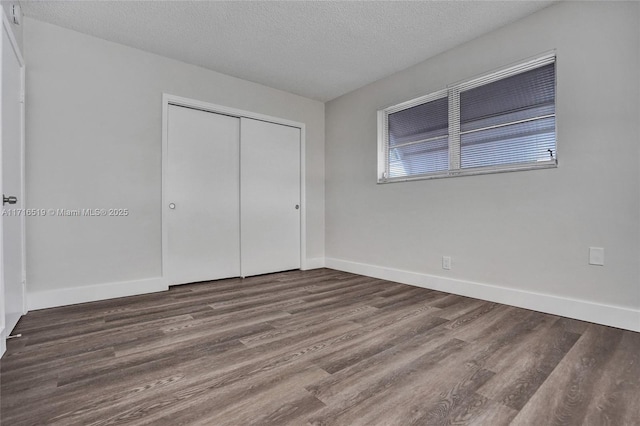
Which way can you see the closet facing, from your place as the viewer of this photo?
facing the viewer and to the right of the viewer

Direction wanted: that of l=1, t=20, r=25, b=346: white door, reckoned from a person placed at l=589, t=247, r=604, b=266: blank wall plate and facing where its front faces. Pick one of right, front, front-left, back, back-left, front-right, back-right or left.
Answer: front-right

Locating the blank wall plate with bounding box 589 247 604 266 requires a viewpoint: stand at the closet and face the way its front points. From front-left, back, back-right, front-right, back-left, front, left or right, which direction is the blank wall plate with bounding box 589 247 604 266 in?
front

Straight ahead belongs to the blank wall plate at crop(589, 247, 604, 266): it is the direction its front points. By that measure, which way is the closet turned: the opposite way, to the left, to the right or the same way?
to the left

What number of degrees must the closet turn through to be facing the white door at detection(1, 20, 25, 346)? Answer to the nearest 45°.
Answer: approximately 90° to its right

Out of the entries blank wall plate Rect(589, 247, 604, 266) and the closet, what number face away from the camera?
0
